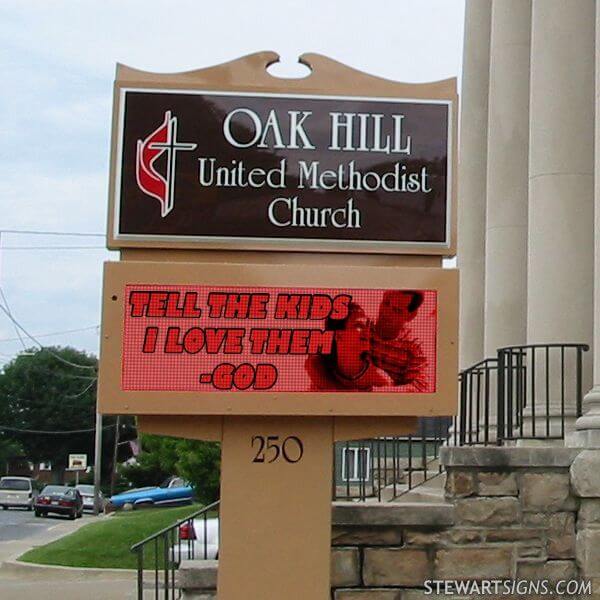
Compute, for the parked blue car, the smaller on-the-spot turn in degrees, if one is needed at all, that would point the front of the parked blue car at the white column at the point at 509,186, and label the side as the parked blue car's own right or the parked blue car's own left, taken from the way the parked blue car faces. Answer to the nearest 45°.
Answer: approximately 90° to the parked blue car's own left

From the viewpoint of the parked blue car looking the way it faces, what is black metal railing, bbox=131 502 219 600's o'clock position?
The black metal railing is roughly at 9 o'clock from the parked blue car.

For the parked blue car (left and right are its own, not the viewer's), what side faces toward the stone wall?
left

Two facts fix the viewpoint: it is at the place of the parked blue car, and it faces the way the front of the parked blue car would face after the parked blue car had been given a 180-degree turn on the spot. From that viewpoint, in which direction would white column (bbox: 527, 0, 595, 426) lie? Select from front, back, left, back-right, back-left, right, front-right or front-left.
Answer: right

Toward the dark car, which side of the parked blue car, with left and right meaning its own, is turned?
front

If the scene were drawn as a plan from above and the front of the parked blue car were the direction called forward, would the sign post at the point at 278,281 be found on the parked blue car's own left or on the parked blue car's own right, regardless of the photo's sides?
on the parked blue car's own left

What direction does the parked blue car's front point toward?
to the viewer's left

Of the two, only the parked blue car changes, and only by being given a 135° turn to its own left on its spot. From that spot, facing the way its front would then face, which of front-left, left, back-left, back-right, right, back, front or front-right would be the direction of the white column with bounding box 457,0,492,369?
front-right

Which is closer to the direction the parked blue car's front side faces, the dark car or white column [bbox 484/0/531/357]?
the dark car

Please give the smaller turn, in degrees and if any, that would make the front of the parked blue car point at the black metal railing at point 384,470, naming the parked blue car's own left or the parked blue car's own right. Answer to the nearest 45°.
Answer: approximately 90° to the parked blue car's own left

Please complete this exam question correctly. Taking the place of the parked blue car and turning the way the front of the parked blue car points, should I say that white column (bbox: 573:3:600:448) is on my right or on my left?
on my left
